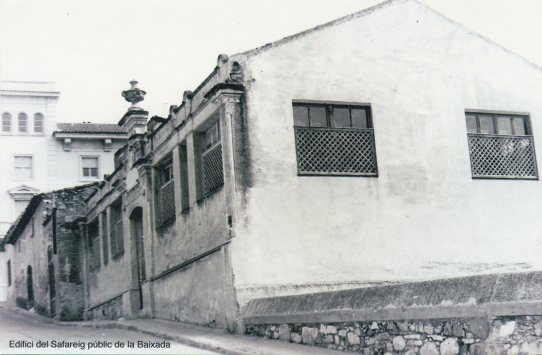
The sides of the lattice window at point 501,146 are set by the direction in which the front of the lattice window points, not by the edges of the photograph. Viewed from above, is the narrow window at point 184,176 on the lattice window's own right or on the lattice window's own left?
on the lattice window's own right

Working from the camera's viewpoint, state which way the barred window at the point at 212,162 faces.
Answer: facing the viewer and to the left of the viewer

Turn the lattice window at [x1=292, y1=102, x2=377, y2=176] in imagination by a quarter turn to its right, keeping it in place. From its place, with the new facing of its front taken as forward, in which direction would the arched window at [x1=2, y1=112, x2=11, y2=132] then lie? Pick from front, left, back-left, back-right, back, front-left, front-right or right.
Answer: front-right

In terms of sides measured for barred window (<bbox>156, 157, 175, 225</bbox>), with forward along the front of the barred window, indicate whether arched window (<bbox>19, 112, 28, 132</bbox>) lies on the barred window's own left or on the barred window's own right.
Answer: on the barred window's own right

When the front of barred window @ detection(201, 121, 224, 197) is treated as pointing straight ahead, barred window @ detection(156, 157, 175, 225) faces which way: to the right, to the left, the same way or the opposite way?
the same way

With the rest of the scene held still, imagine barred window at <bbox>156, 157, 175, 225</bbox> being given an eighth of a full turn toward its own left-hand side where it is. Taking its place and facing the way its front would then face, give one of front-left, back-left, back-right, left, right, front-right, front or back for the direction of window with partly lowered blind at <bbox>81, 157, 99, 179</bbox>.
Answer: back

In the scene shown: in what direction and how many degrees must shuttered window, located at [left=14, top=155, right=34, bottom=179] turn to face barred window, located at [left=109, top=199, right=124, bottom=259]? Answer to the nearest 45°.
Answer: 0° — it already faces it

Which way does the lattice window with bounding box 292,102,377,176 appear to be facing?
toward the camera

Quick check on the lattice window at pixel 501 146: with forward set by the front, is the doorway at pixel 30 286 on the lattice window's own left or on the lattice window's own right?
on the lattice window's own right

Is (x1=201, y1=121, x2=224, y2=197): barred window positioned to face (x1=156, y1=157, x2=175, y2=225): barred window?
no

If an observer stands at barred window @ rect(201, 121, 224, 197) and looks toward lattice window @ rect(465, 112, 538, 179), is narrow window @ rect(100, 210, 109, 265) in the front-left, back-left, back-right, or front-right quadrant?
back-left

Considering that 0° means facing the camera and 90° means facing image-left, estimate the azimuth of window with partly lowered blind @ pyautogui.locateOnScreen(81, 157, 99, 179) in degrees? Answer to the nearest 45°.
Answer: approximately 0°

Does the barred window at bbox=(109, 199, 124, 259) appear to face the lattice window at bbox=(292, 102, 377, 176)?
no

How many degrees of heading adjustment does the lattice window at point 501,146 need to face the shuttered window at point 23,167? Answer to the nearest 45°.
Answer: approximately 135° to its right
